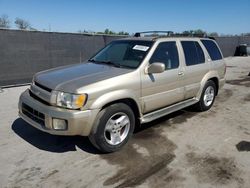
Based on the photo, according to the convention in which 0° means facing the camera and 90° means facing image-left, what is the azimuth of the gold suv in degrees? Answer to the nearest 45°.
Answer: approximately 45°
